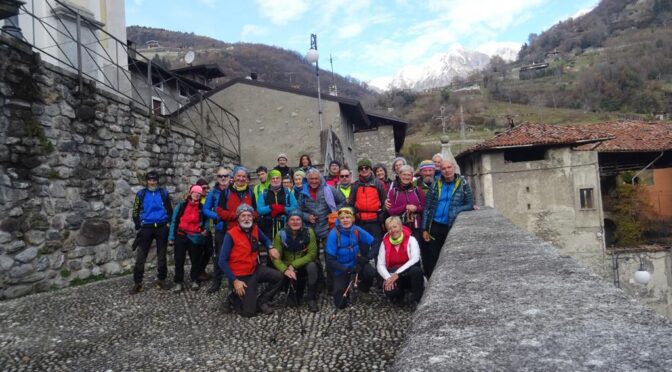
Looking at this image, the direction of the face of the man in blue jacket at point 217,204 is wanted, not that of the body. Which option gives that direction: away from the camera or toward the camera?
toward the camera

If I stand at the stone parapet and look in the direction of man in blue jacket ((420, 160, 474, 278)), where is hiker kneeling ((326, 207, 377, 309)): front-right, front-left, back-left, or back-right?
front-left

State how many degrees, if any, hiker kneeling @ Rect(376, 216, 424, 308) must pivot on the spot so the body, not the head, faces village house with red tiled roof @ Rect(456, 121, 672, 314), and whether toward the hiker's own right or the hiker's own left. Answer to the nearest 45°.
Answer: approximately 135° to the hiker's own left

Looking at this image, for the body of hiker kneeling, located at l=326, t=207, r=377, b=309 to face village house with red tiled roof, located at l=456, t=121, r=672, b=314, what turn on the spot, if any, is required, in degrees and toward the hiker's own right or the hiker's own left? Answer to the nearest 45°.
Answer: approximately 135° to the hiker's own left

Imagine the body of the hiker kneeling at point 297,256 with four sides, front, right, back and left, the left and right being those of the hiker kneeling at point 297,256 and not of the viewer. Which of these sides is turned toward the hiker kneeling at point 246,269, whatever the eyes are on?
right

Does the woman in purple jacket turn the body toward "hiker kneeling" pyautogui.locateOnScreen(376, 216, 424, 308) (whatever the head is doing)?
yes

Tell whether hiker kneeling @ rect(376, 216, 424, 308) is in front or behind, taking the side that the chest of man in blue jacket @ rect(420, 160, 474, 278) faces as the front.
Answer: in front

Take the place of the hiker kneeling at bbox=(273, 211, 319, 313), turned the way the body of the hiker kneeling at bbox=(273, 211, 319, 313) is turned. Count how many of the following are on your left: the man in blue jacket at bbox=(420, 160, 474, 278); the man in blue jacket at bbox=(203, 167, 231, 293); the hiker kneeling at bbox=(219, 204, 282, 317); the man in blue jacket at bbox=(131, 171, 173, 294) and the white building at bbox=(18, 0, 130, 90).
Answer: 1

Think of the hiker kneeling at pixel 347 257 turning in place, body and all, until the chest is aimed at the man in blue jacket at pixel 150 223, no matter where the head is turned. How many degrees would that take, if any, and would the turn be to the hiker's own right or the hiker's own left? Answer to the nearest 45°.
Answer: approximately 90° to the hiker's own right

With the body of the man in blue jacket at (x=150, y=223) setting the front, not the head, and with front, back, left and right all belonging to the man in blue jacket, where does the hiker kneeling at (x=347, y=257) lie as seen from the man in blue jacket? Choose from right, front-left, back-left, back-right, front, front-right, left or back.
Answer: front-left

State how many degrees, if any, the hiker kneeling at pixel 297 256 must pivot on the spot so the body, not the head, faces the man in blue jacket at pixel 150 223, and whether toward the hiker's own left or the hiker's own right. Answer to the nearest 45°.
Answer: approximately 135° to the hiker's own right

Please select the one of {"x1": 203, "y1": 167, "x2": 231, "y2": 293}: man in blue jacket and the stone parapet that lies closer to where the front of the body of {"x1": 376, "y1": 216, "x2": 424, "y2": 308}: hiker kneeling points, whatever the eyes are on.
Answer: the stone parapet

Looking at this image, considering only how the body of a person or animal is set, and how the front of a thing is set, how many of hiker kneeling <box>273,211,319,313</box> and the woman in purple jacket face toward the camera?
2

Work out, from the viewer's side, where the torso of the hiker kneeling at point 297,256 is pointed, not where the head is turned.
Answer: toward the camera

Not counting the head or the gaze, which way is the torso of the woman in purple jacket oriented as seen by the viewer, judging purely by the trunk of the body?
toward the camera

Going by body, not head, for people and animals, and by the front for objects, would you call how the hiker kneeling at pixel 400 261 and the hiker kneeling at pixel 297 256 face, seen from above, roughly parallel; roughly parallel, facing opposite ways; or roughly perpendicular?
roughly parallel
